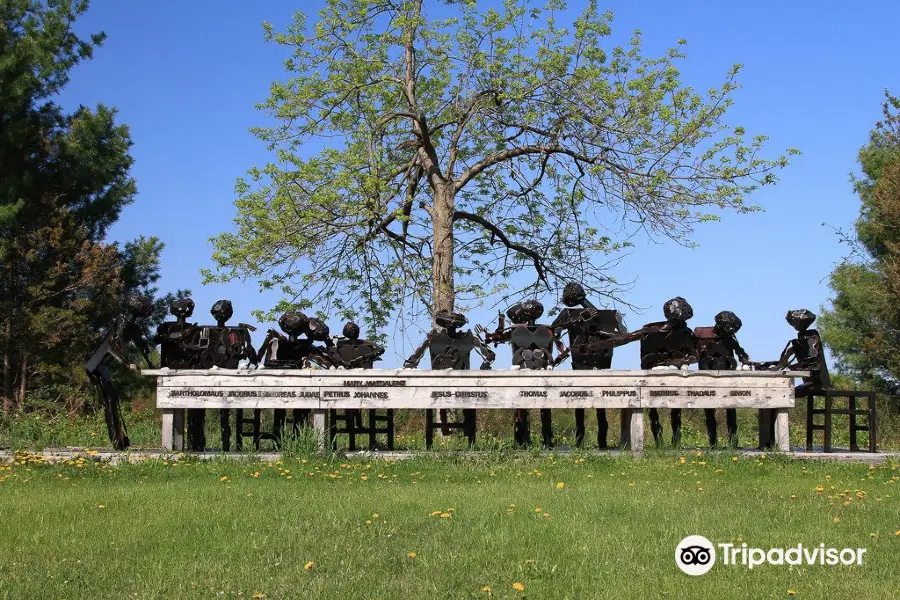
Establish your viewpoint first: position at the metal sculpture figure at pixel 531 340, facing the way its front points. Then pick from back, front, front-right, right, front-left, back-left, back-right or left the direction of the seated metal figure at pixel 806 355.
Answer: left

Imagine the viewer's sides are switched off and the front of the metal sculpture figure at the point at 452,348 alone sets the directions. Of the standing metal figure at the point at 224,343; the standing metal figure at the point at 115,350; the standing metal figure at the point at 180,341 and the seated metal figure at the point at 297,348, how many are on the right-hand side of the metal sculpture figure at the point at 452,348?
4

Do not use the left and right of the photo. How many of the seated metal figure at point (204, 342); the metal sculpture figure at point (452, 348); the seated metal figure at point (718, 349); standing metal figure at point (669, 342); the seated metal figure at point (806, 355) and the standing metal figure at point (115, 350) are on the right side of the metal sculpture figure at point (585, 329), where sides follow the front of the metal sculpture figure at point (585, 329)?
3

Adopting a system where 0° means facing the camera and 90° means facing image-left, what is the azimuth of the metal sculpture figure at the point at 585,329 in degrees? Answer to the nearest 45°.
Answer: approximately 0°

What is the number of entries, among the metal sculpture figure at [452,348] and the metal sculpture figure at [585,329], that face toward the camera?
2

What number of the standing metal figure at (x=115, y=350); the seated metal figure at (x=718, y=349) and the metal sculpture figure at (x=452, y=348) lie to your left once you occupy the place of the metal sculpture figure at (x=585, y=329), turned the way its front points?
1
